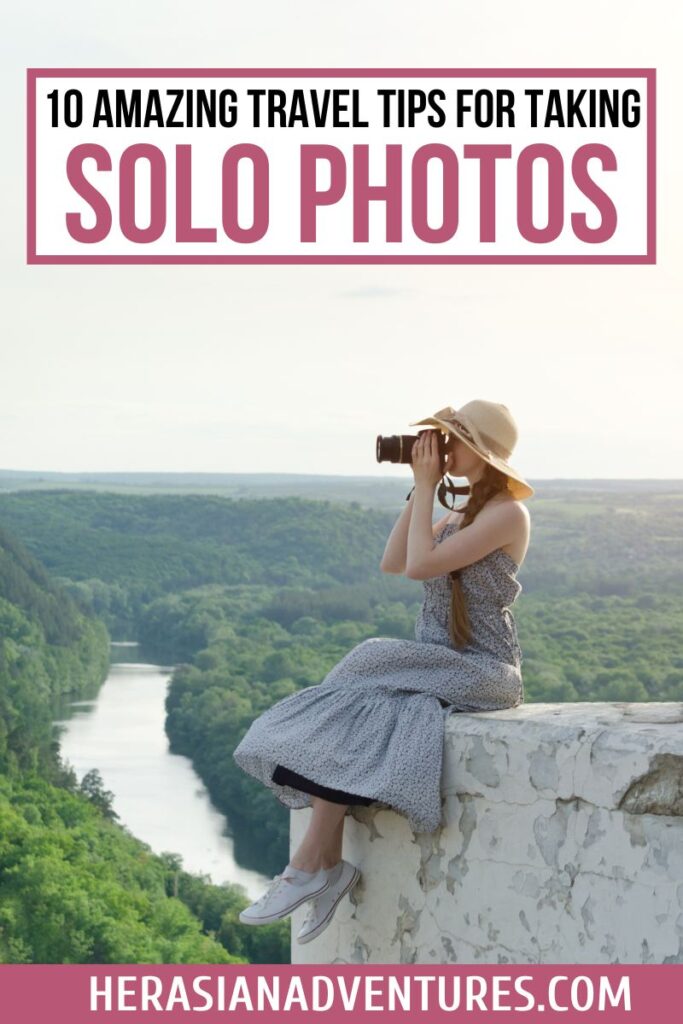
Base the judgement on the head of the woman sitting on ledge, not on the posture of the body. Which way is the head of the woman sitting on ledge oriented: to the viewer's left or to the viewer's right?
to the viewer's left

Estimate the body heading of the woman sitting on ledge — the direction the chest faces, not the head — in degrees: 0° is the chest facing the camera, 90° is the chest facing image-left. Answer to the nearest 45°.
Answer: approximately 90°
